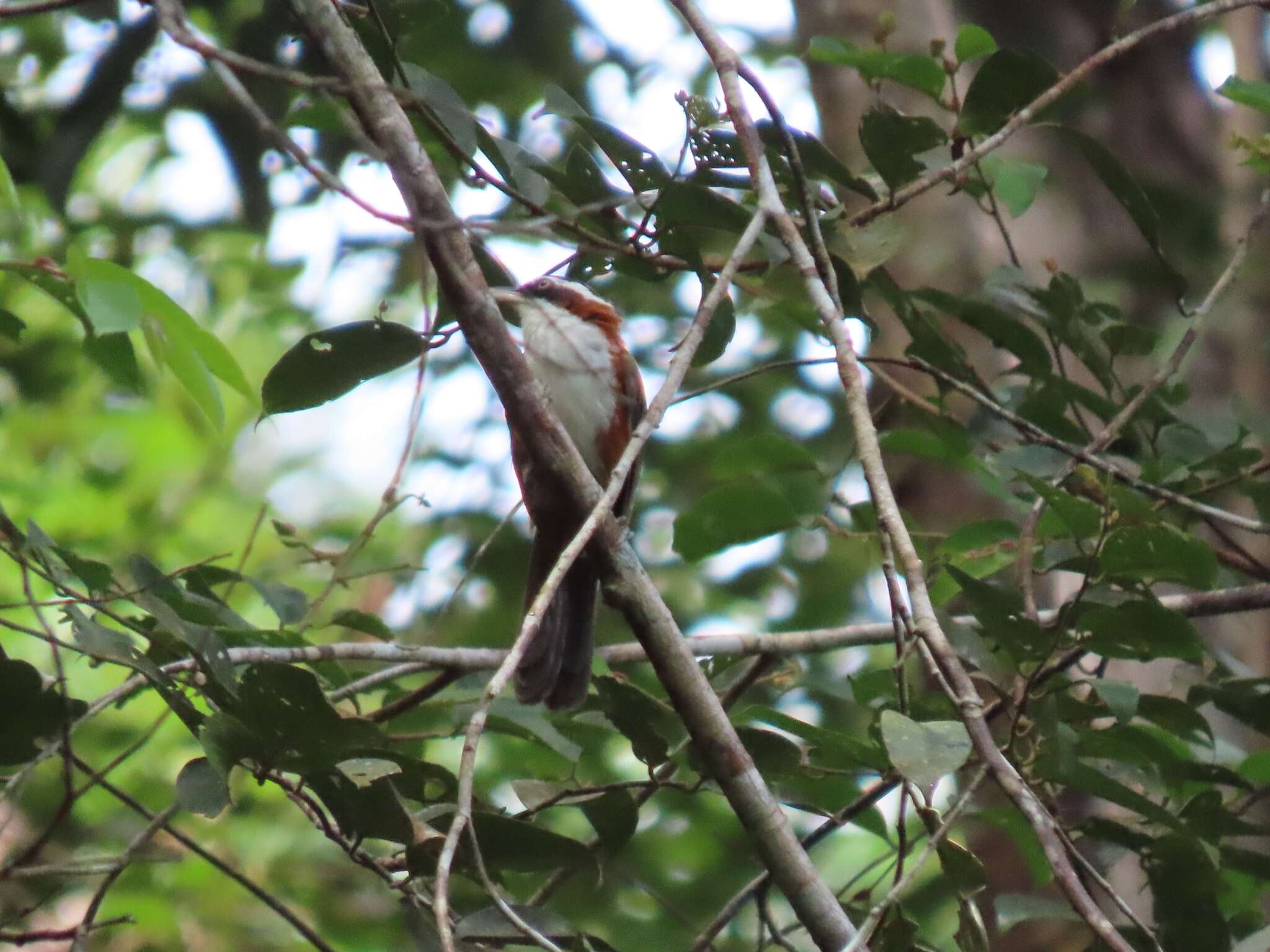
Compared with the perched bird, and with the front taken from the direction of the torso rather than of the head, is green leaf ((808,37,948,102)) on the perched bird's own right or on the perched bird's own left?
on the perched bird's own left

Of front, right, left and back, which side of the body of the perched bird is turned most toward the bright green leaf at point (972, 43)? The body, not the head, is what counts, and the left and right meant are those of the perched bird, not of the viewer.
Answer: left

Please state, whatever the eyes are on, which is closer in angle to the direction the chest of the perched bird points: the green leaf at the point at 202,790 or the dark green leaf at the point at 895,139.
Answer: the green leaf

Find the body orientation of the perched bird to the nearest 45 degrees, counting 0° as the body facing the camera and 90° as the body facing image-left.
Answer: approximately 45°

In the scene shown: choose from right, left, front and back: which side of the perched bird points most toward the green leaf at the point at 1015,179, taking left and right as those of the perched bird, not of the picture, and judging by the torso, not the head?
left

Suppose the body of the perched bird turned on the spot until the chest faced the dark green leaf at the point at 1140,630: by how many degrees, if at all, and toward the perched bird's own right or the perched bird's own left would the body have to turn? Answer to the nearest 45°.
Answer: approximately 90° to the perched bird's own left
